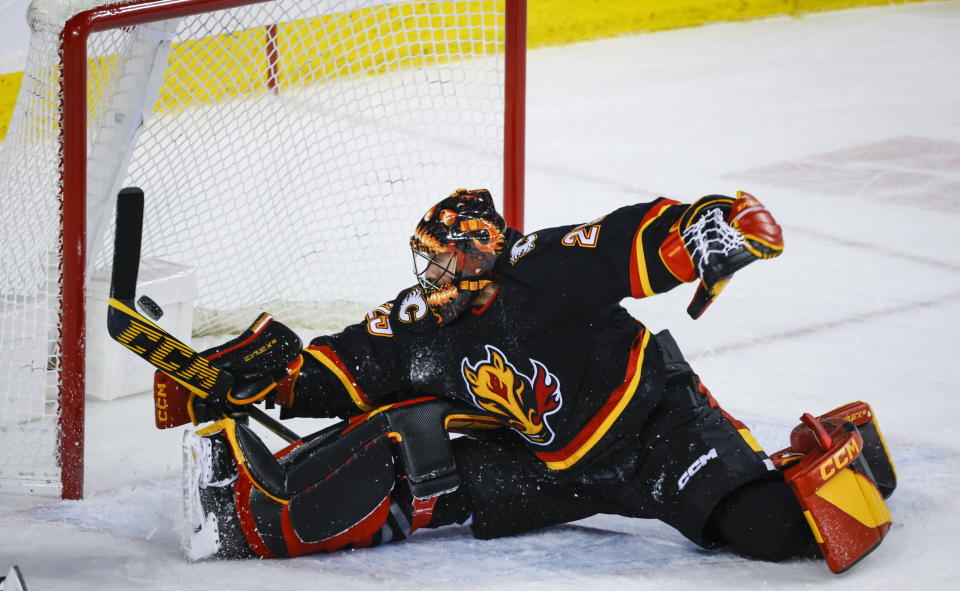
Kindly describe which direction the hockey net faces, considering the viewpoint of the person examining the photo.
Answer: facing the viewer and to the right of the viewer

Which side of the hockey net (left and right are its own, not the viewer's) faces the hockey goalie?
front

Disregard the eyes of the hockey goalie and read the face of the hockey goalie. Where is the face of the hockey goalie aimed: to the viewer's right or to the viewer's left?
to the viewer's left
